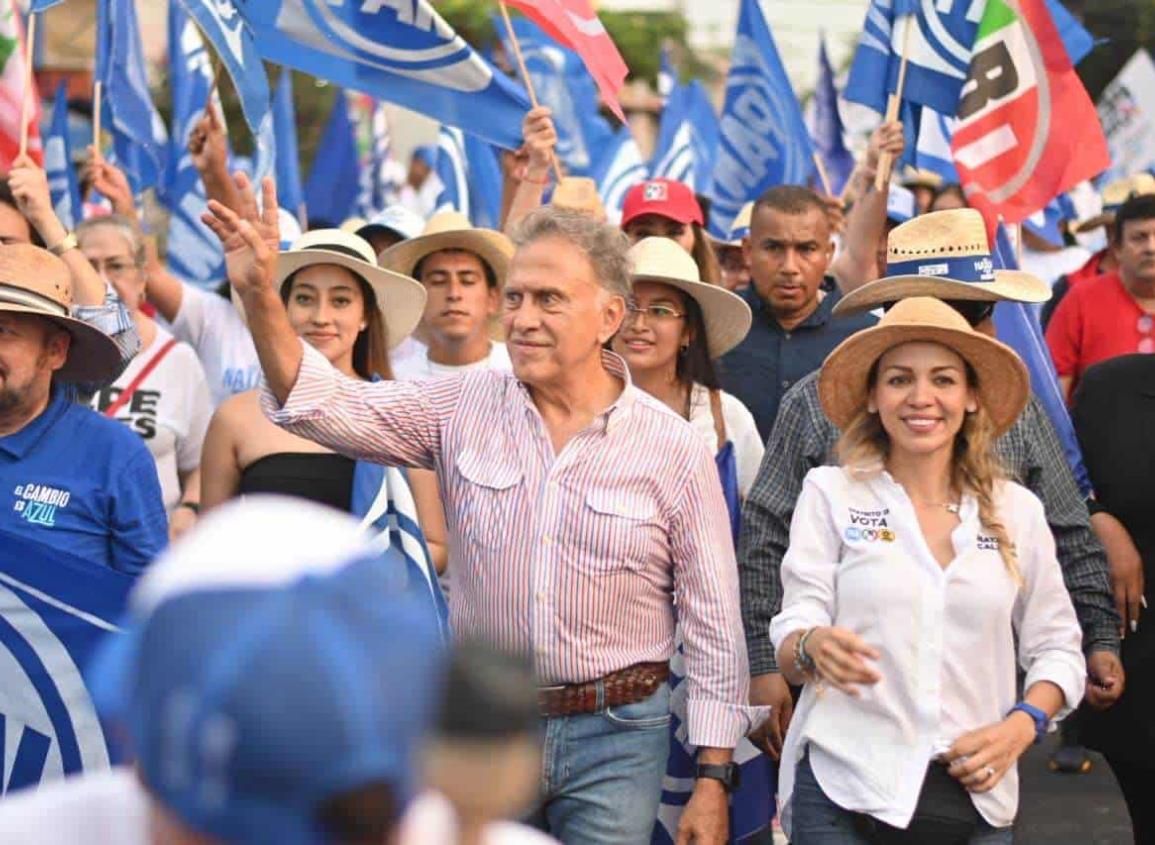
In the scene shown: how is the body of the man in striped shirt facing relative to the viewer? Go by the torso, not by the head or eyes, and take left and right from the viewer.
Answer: facing the viewer and to the left of the viewer

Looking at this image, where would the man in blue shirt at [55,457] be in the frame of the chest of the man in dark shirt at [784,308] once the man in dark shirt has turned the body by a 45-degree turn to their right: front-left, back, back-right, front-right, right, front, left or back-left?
front

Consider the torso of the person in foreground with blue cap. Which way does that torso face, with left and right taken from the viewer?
facing away from the viewer and to the left of the viewer

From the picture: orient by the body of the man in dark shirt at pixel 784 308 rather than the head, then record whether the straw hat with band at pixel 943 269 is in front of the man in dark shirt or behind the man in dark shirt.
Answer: in front

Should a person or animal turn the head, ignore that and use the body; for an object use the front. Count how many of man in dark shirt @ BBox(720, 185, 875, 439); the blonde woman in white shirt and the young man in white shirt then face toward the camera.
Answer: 3

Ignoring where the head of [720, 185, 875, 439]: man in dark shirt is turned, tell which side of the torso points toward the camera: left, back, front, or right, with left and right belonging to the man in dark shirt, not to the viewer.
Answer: front

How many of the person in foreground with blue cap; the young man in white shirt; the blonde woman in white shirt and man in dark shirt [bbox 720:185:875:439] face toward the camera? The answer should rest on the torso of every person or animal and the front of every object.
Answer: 3

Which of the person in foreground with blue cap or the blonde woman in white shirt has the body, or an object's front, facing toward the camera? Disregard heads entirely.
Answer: the blonde woman in white shirt

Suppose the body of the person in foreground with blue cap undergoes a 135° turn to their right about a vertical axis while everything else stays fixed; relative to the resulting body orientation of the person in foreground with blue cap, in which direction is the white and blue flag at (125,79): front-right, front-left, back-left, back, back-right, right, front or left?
left

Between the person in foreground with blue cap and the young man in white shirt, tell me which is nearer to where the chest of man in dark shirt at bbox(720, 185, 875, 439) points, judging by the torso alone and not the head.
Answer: the person in foreground with blue cap

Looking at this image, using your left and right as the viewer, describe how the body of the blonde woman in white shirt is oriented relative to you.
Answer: facing the viewer

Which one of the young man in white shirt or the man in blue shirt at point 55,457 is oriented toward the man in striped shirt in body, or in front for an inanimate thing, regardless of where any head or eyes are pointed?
the young man in white shirt

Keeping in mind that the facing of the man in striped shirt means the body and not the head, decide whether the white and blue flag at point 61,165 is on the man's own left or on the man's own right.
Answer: on the man's own right

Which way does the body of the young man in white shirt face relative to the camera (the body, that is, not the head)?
toward the camera
